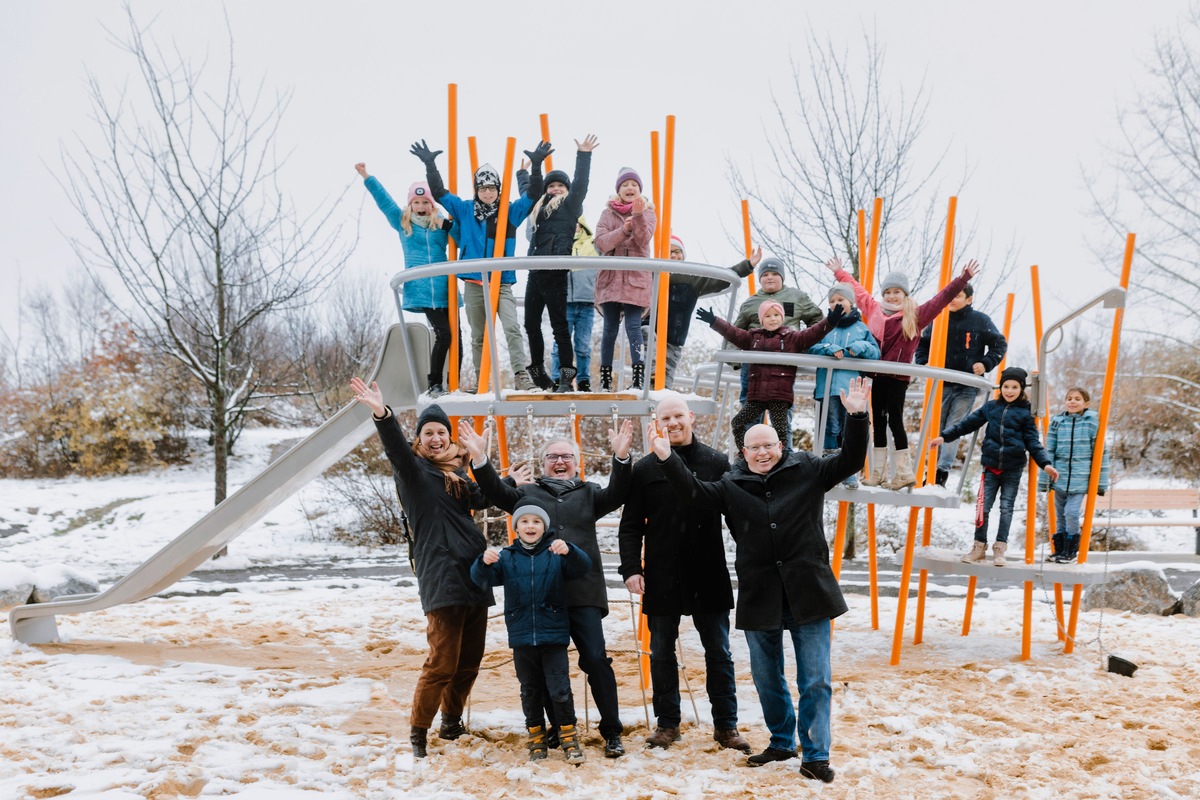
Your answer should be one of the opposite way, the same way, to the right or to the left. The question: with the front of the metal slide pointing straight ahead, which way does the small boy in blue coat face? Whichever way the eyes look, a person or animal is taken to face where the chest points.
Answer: to the left

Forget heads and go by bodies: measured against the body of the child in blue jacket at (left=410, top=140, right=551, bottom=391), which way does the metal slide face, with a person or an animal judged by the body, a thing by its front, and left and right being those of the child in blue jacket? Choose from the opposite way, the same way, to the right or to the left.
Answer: to the right

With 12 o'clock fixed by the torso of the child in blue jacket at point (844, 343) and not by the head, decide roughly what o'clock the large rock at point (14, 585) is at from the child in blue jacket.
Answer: The large rock is roughly at 2 o'clock from the child in blue jacket.

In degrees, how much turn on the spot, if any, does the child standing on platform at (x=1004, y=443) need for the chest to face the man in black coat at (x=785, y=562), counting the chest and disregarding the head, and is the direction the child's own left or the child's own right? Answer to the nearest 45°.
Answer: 0° — they already face them
